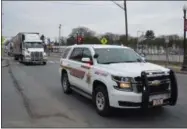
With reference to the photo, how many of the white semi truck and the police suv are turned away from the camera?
0

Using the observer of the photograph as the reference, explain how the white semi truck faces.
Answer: facing the viewer and to the right of the viewer

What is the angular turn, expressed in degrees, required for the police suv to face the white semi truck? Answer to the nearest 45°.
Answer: approximately 135° to its left

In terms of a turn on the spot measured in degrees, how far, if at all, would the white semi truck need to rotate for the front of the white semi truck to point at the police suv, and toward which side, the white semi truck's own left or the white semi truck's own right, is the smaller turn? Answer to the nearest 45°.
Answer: approximately 45° to the white semi truck's own right
